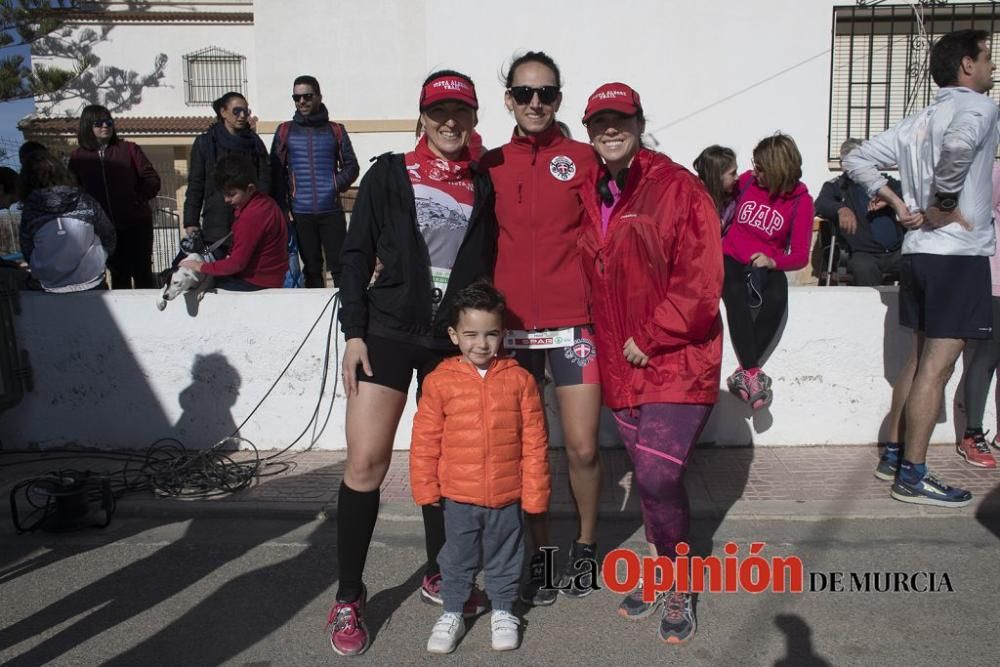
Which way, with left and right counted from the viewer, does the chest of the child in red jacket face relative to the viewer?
facing to the left of the viewer

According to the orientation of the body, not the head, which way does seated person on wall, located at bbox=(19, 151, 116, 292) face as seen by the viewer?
away from the camera

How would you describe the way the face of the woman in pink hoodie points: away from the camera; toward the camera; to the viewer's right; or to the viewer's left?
to the viewer's left

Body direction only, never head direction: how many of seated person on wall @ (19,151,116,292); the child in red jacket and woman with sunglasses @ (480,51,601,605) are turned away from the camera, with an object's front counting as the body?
1

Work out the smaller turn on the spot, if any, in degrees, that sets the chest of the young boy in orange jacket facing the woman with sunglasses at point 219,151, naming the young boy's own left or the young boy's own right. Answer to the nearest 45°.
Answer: approximately 135° to the young boy's own right

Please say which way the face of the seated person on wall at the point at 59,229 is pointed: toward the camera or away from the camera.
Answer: away from the camera

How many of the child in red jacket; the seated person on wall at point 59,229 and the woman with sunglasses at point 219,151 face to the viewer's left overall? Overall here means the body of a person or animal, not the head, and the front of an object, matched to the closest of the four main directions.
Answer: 1

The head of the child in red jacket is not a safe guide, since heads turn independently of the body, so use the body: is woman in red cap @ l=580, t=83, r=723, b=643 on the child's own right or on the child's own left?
on the child's own left

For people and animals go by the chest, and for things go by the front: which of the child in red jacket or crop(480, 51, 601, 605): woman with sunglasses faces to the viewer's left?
the child in red jacket

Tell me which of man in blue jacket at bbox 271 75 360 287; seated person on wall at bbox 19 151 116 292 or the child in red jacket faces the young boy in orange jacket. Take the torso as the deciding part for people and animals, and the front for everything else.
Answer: the man in blue jacket
